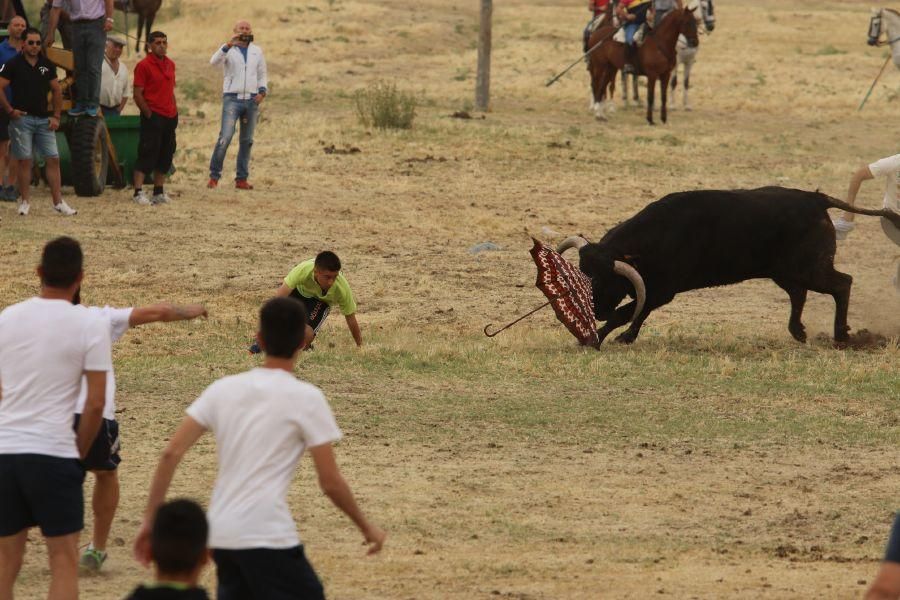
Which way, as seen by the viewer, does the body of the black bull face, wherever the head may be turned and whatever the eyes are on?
to the viewer's left

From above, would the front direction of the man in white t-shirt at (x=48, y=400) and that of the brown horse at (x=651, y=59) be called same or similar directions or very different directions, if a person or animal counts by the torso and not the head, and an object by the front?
very different directions

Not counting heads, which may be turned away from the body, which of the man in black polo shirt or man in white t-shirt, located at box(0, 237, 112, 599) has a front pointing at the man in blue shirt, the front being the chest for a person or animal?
the man in white t-shirt

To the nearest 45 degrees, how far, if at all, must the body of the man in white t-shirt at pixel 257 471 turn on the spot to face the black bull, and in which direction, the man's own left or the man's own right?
approximately 45° to the man's own right

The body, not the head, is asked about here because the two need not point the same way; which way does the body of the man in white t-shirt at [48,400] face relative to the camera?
away from the camera

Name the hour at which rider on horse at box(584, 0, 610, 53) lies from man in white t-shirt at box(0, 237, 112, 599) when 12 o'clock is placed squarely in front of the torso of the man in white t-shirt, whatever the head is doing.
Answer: The rider on horse is roughly at 1 o'clock from the man in white t-shirt.

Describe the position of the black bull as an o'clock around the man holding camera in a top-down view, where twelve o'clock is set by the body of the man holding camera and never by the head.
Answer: The black bull is roughly at 11 o'clock from the man holding camera.

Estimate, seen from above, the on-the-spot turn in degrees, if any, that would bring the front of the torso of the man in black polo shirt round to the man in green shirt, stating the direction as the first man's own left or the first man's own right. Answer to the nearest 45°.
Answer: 0° — they already face them

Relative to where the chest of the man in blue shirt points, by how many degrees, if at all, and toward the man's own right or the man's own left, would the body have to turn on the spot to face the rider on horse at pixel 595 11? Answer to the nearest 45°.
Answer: approximately 90° to the man's own left

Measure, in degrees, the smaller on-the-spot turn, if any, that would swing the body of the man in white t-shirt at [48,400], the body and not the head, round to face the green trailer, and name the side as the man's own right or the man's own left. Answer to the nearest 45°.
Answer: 0° — they already face it
